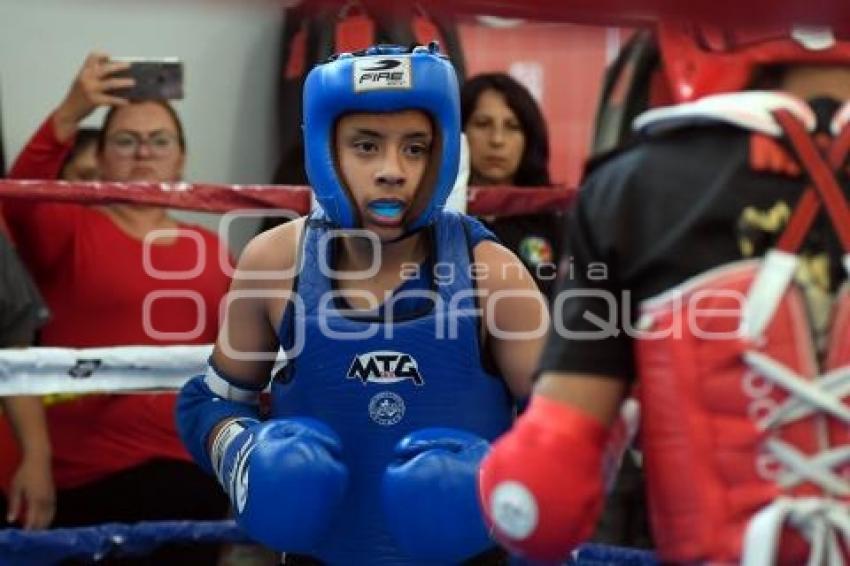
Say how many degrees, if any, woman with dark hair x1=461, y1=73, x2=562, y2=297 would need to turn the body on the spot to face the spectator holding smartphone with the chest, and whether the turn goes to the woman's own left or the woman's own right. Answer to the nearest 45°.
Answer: approximately 45° to the woman's own right

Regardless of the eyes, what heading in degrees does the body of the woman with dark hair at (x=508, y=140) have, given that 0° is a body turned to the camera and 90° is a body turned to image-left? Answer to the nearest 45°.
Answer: approximately 0°
